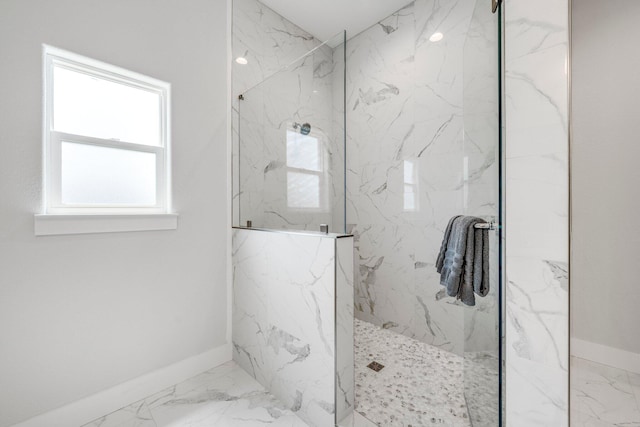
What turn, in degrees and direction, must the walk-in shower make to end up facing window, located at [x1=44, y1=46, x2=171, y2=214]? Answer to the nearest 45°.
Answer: approximately 45° to its right

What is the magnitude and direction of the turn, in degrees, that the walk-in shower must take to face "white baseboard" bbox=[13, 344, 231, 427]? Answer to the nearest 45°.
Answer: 0° — it already faces it

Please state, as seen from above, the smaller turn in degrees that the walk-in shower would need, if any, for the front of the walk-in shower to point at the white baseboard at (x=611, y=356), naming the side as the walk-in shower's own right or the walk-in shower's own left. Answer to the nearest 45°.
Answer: approximately 90° to the walk-in shower's own left

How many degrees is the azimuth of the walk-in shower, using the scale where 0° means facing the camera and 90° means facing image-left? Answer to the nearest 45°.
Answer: approximately 45°
